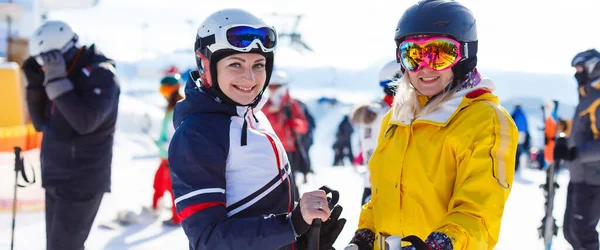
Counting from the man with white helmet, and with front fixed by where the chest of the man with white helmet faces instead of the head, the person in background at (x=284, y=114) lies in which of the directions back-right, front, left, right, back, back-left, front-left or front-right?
back

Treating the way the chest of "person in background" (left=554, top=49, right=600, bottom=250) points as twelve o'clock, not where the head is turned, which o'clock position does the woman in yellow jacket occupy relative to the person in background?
The woman in yellow jacket is roughly at 11 o'clock from the person in background.

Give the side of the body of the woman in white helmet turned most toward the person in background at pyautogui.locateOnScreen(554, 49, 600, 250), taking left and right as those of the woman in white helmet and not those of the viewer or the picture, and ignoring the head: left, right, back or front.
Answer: left

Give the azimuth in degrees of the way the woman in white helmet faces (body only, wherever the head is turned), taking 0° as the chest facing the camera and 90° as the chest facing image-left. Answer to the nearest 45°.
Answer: approximately 315°

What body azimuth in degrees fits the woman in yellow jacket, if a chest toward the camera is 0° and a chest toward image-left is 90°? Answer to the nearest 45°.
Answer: approximately 45°

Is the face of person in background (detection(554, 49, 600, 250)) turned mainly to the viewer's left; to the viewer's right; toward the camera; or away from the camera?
to the viewer's left

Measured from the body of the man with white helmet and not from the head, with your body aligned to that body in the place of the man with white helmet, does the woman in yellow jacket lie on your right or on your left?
on your left

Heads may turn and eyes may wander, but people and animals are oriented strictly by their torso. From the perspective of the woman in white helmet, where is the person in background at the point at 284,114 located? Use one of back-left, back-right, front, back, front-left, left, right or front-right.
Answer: back-left
